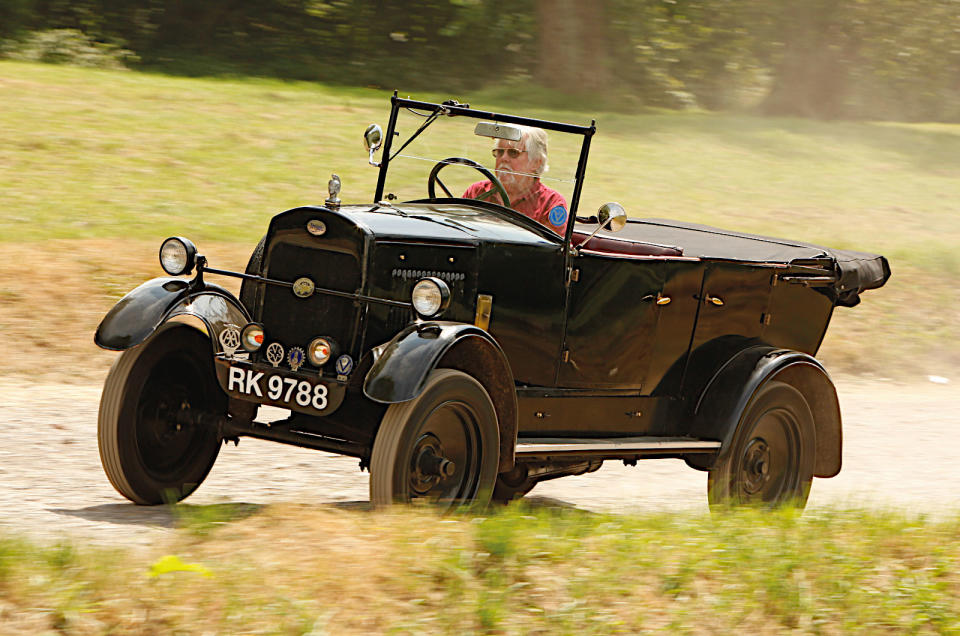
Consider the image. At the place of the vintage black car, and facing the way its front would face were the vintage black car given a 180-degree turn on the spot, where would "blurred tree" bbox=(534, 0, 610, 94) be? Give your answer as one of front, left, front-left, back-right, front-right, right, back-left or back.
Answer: front-left

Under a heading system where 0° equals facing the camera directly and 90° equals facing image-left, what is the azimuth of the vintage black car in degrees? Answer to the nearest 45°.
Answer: approximately 45°

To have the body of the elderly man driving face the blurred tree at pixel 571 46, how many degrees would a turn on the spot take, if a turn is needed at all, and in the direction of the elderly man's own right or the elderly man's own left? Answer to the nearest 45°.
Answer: approximately 135° to the elderly man's own right

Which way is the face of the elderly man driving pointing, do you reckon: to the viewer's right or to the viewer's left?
to the viewer's left
